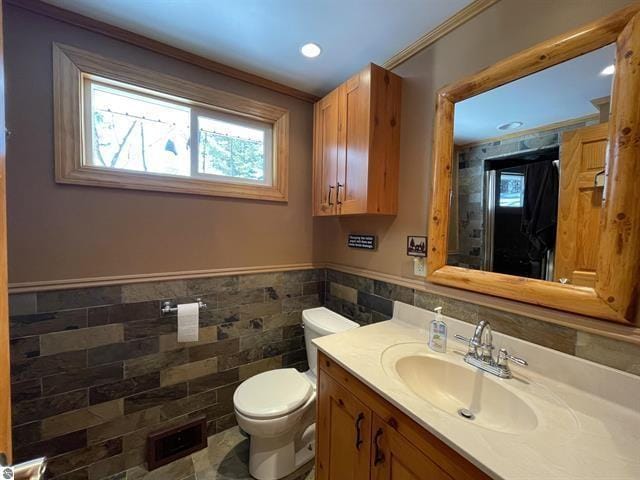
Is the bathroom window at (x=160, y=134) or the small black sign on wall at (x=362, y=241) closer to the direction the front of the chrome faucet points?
the bathroom window

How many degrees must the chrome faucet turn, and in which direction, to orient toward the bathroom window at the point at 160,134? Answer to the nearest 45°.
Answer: approximately 45° to its right

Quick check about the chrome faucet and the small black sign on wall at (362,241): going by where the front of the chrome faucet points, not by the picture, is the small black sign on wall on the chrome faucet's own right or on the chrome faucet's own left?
on the chrome faucet's own right

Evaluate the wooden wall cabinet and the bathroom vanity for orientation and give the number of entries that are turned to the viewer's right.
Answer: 0

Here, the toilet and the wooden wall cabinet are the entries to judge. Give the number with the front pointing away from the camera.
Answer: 0

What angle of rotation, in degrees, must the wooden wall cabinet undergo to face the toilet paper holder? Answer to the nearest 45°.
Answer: approximately 45° to its right

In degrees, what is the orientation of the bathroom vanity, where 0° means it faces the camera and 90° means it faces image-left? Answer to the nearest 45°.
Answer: approximately 45°

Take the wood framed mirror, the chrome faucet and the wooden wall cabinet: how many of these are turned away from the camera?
0

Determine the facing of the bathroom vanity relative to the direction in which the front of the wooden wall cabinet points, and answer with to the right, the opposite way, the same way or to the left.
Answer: the same way

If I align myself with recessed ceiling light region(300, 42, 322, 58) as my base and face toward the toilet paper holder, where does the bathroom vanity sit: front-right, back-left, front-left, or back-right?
back-left

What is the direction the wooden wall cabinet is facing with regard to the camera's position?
facing the viewer and to the left of the viewer

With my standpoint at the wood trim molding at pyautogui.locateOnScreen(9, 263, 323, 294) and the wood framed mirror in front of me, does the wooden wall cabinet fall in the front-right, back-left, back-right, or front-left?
front-left

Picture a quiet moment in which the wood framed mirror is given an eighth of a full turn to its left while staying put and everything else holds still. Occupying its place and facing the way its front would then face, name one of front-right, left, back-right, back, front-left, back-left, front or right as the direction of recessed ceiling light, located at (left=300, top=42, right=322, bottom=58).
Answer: right
